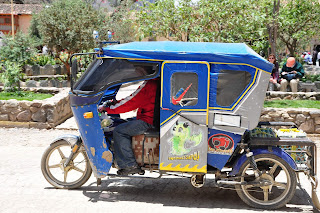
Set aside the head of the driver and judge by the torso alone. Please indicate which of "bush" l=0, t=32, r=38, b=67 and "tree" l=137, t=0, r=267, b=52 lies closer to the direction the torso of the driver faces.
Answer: the bush

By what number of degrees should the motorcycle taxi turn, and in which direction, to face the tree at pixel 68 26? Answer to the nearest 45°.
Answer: approximately 90° to its right

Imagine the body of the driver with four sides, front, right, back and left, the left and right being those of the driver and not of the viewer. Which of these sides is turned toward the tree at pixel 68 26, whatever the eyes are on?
right

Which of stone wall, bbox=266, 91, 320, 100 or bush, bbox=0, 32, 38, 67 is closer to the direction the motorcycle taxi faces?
the bush

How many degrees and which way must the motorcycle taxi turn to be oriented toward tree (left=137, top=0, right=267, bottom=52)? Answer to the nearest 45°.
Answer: approximately 90° to its right

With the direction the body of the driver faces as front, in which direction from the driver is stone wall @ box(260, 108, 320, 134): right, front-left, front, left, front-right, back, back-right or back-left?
back-right

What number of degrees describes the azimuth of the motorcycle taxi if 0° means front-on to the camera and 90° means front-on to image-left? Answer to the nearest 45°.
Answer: approximately 90°

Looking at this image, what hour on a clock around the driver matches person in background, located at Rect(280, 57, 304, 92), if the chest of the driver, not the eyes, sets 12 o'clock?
The person in background is roughly at 4 o'clock from the driver.

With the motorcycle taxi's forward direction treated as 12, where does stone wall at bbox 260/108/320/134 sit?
The stone wall is roughly at 4 o'clock from the motorcycle taxi.

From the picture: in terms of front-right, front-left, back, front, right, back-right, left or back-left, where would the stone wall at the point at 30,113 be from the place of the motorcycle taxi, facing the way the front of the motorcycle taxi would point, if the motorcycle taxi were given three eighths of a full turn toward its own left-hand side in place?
back

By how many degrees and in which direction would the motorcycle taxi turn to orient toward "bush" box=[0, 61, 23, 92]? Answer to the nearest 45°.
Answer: approximately 45° to its right

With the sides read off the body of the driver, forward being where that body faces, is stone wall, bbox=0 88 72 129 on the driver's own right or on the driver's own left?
on the driver's own right

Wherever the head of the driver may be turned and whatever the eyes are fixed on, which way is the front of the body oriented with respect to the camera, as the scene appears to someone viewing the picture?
to the viewer's left

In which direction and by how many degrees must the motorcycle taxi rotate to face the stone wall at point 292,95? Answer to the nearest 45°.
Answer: approximately 135° to its right

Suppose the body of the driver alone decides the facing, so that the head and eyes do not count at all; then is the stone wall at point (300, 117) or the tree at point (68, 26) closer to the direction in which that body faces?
the tree
